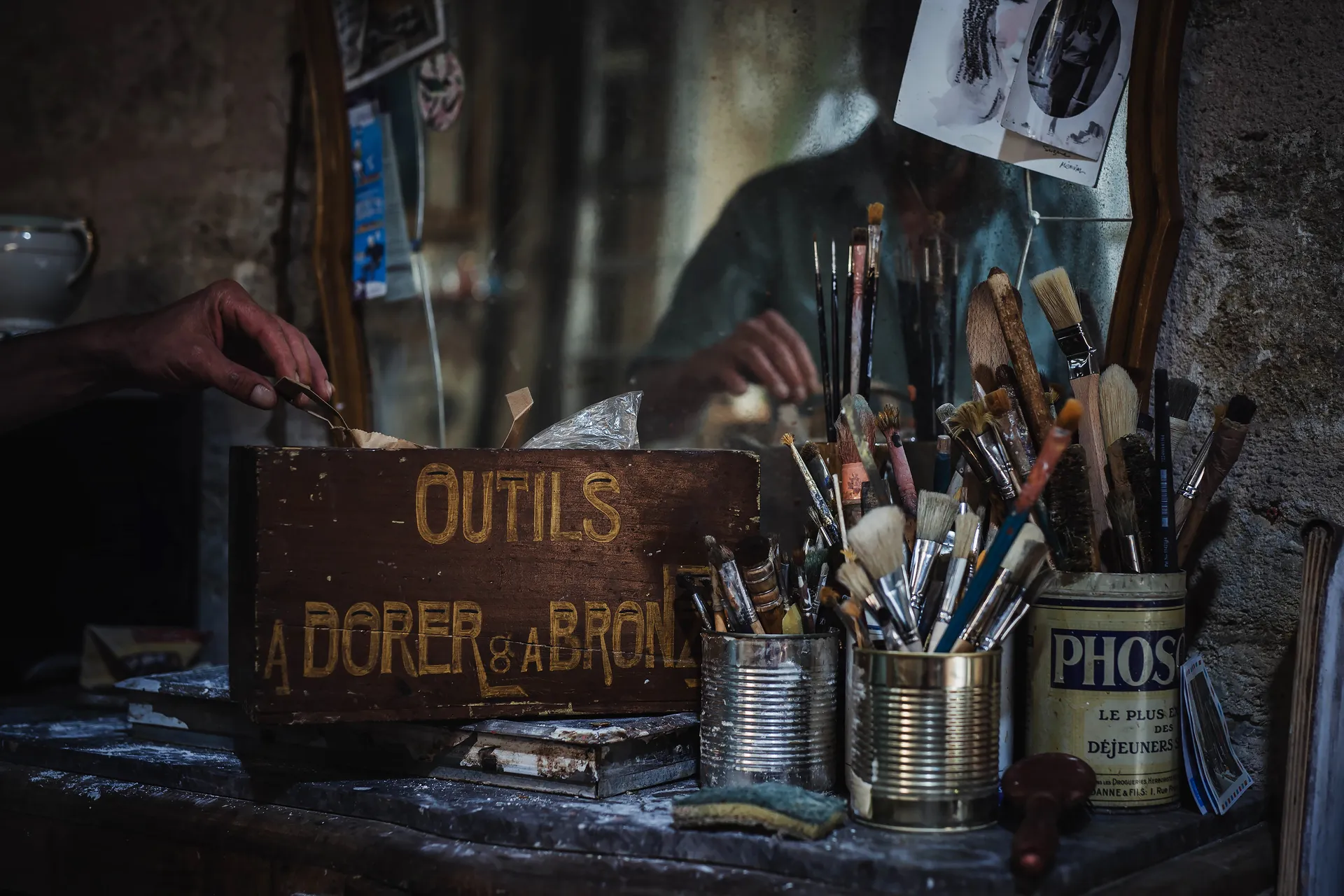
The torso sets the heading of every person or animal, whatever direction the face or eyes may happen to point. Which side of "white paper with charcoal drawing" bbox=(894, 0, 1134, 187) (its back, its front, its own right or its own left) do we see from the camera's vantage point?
front

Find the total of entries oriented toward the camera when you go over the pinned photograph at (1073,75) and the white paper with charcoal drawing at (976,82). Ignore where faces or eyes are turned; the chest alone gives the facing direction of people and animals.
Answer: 2

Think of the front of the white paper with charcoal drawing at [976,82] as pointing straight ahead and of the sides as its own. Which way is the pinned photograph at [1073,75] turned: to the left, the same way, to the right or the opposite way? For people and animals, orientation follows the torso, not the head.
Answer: the same way
